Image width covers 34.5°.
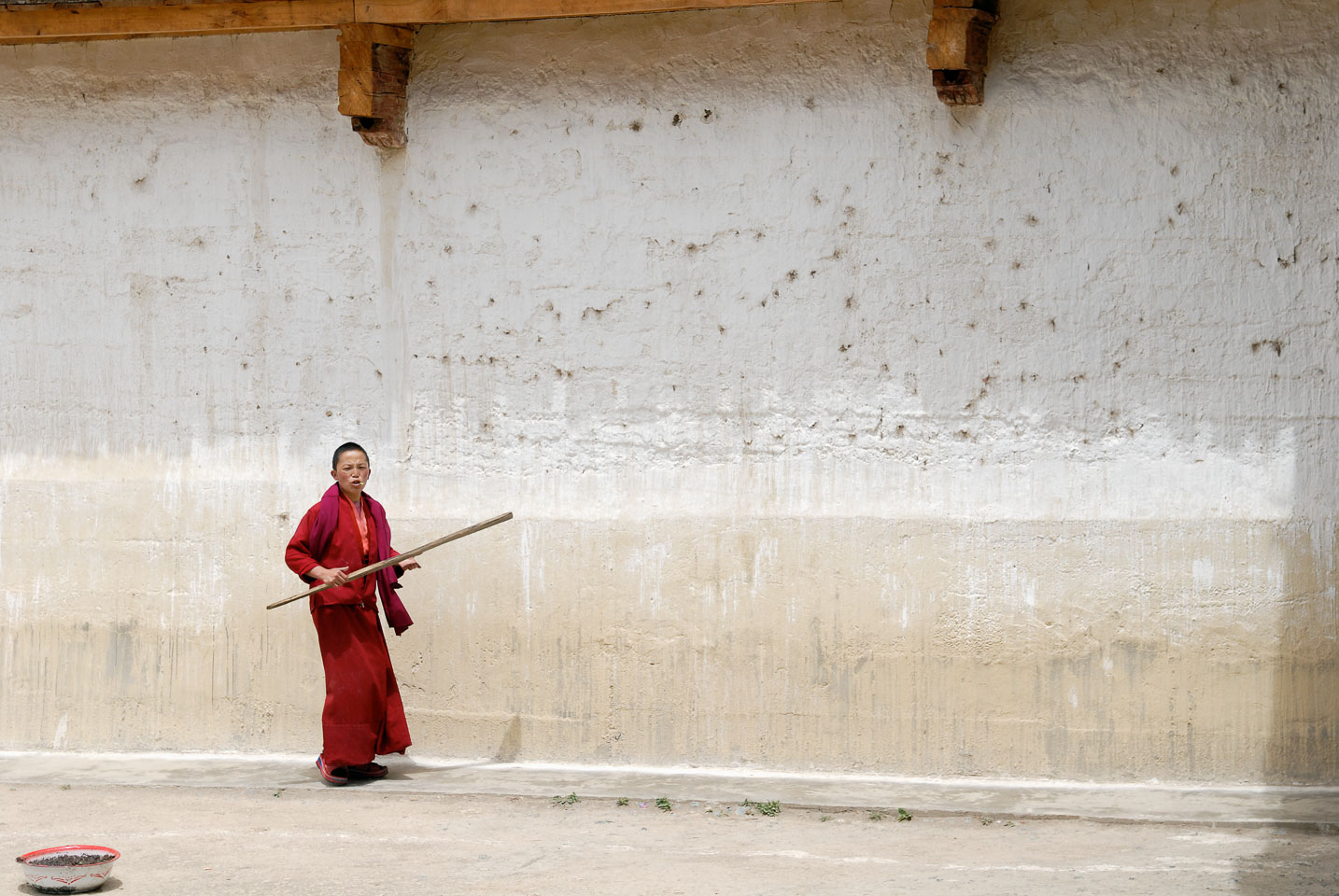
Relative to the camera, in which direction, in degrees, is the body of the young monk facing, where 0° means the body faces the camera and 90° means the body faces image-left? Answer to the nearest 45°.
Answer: approximately 315°
